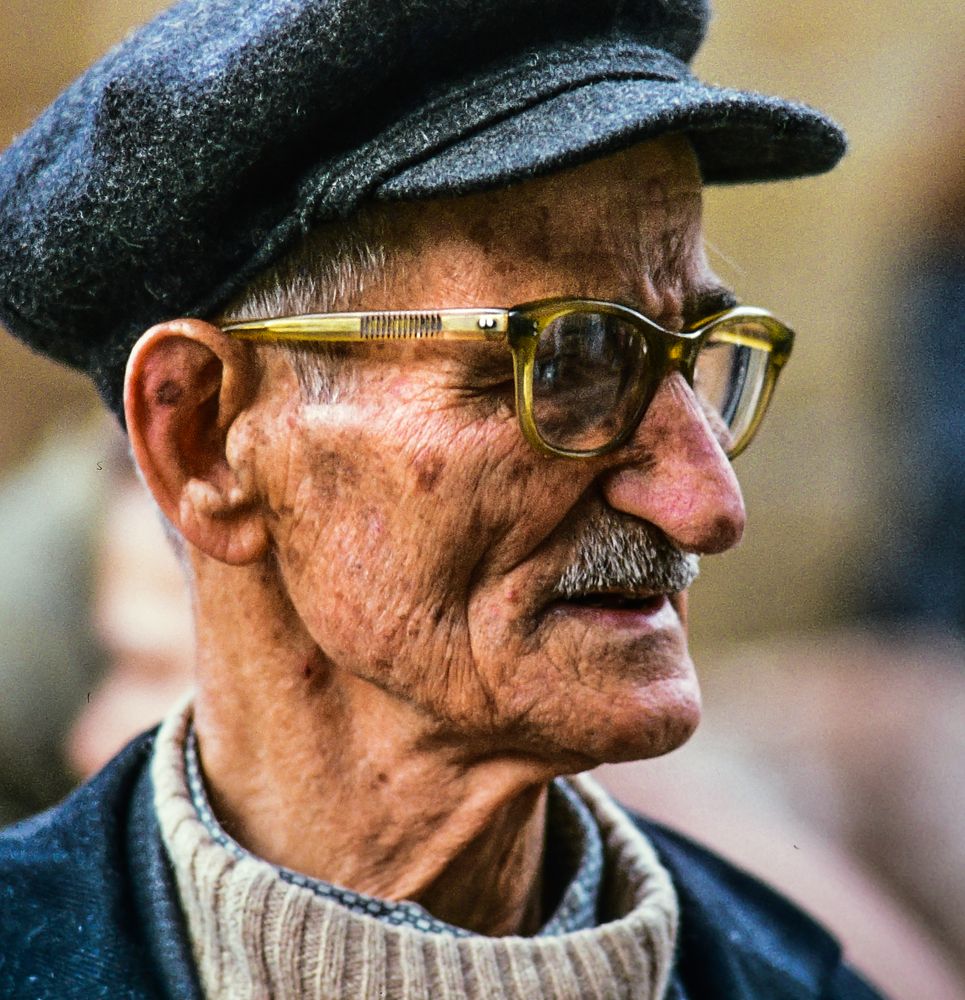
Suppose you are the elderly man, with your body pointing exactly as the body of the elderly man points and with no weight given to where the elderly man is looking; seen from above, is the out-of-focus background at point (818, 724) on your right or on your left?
on your left

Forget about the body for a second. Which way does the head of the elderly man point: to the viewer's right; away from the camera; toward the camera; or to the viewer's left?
to the viewer's right

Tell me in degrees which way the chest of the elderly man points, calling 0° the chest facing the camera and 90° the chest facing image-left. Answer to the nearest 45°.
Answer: approximately 315°
